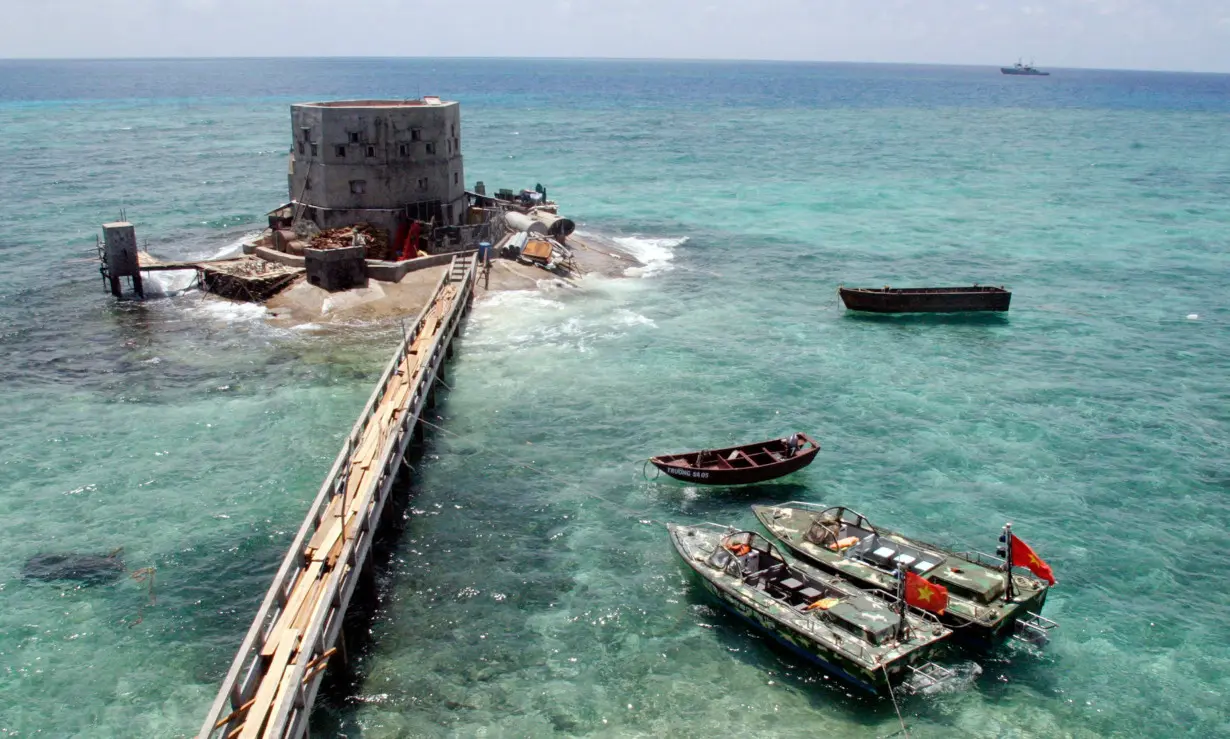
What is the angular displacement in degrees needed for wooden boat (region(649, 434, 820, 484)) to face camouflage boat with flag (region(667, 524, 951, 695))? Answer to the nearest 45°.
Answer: approximately 90° to its left

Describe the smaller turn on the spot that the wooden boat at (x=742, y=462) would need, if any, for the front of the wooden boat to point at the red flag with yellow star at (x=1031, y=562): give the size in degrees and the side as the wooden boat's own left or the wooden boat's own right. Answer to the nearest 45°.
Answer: approximately 135° to the wooden boat's own left

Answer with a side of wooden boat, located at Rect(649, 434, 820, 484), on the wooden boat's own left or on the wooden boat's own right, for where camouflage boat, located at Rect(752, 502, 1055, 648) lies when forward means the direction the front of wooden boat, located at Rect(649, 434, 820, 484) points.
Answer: on the wooden boat's own left

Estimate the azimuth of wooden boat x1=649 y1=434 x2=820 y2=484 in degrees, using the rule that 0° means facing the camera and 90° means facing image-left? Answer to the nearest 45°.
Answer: approximately 90°

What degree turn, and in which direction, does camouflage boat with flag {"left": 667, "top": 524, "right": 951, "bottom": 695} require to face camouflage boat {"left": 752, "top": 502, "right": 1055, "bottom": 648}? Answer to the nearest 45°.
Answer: approximately 90° to its right

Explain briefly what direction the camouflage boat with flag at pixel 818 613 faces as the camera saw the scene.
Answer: facing away from the viewer and to the left of the viewer

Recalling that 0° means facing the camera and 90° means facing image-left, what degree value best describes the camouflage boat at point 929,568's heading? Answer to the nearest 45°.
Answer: approximately 135°

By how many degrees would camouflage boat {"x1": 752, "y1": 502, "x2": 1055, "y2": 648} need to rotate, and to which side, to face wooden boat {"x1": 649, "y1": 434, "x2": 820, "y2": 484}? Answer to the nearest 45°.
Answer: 0° — it already faces it

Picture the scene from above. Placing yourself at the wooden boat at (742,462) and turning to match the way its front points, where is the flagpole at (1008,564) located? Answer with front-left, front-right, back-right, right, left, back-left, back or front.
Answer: back-left
